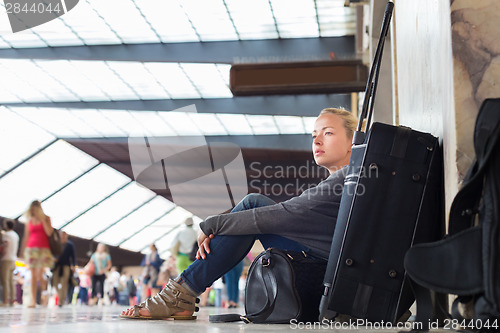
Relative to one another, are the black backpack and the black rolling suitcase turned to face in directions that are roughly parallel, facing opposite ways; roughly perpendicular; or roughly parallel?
roughly parallel

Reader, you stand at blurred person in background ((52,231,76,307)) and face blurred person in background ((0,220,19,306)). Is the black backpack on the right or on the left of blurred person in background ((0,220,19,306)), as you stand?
left

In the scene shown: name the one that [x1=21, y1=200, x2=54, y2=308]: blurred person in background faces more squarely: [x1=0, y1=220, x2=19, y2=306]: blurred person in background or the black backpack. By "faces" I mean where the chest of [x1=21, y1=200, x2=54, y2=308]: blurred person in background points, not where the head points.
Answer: the black backpack

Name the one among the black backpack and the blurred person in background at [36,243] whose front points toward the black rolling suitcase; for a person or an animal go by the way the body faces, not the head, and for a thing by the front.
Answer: the blurred person in background

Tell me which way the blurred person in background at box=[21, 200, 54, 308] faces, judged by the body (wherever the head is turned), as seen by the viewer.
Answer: toward the camera

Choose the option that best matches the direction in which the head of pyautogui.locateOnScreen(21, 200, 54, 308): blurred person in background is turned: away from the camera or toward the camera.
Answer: toward the camera
